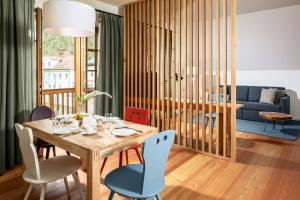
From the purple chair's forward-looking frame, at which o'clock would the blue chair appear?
The blue chair is roughly at 1 o'clock from the purple chair.

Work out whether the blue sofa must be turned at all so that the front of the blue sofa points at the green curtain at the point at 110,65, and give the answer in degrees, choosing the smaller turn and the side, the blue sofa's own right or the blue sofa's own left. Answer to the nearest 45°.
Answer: approximately 45° to the blue sofa's own right

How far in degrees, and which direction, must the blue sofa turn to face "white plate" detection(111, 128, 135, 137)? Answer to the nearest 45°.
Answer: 0° — it already faces it

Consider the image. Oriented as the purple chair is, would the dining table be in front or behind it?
in front

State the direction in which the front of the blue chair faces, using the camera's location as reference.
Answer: facing away from the viewer and to the left of the viewer

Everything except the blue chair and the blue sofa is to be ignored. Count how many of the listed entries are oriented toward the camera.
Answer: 1

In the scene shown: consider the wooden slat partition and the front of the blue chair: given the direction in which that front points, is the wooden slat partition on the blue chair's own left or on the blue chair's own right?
on the blue chair's own right

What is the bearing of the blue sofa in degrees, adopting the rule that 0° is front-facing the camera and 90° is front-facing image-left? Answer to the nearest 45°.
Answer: approximately 0°
